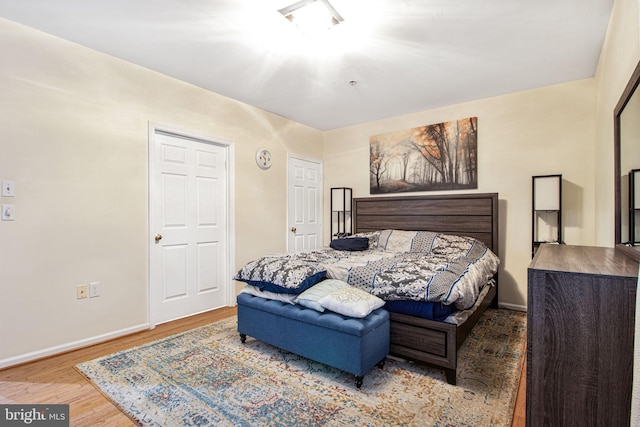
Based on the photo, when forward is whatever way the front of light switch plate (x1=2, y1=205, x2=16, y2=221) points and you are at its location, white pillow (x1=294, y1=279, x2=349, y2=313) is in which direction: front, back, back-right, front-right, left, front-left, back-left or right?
front-left

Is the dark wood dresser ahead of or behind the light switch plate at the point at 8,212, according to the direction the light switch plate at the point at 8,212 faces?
ahead

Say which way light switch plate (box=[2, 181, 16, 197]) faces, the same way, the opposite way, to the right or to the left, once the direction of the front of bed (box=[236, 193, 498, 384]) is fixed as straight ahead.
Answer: to the left

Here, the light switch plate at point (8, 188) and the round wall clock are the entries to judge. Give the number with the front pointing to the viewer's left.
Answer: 0

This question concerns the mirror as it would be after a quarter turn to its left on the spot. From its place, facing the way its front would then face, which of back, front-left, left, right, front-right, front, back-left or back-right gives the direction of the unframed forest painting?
back-right

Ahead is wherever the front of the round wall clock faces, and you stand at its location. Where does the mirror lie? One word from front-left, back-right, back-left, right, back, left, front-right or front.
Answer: front

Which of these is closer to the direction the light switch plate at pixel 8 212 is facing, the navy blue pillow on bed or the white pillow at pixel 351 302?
the white pillow

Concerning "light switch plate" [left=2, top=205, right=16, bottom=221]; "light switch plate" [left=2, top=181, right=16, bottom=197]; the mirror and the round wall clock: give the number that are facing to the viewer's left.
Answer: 1

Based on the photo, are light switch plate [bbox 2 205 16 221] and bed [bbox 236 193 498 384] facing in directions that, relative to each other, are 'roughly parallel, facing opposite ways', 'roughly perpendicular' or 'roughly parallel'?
roughly perpendicular

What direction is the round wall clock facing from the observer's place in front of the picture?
facing the viewer and to the right of the viewer

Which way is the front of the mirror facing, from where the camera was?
facing to the left of the viewer

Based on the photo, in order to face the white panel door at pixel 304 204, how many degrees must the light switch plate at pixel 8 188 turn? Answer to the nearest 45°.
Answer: approximately 90° to its left

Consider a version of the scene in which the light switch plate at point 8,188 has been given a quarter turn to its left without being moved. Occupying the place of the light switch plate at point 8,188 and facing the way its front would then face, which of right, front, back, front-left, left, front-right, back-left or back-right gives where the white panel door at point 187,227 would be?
front

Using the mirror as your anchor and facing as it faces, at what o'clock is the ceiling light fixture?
The ceiling light fixture is roughly at 11 o'clock from the mirror.

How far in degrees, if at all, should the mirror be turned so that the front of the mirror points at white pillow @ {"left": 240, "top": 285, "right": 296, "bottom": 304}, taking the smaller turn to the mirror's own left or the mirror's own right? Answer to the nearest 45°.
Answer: approximately 45° to the mirror's own left
